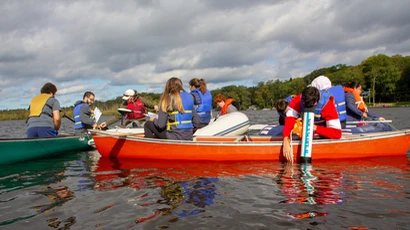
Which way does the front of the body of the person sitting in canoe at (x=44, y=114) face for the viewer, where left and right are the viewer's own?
facing away from the viewer and to the right of the viewer

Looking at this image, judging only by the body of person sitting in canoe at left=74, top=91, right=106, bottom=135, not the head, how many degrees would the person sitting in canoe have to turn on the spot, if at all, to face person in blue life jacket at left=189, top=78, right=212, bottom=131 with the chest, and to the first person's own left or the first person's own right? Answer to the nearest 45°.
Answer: approximately 45° to the first person's own right

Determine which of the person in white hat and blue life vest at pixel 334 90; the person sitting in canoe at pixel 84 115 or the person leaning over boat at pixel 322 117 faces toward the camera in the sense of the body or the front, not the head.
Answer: the person leaning over boat at pixel 322 117

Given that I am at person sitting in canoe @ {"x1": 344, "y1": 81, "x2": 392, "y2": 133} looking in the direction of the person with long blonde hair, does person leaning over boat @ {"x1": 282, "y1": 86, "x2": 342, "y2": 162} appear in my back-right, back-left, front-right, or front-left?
front-left

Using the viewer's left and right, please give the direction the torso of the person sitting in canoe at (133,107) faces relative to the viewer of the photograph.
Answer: facing the viewer and to the left of the viewer

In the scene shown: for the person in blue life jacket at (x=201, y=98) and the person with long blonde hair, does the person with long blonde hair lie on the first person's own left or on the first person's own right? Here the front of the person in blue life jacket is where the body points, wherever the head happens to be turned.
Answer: on the first person's own left

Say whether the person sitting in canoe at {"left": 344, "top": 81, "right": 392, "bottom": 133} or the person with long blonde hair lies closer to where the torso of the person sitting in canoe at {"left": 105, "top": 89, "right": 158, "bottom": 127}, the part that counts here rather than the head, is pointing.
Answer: the person with long blonde hair

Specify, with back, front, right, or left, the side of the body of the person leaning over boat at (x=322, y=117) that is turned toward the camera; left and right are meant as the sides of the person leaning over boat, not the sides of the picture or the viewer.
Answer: front

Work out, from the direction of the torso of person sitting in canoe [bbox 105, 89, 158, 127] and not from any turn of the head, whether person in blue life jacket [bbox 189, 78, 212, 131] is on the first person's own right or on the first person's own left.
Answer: on the first person's own left

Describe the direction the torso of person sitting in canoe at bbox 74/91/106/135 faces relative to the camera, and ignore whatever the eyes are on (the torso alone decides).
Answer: to the viewer's right

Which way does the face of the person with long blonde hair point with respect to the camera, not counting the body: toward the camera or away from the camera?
away from the camera
